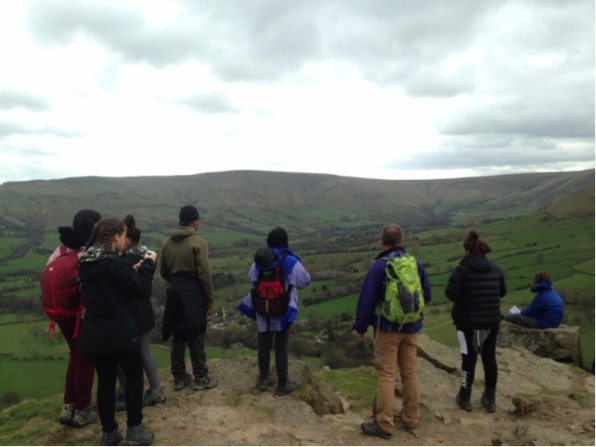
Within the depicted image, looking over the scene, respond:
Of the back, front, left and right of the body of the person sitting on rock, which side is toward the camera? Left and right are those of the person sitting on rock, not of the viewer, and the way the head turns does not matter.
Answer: left

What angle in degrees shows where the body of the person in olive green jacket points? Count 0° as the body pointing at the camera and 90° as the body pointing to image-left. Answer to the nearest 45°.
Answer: approximately 225°

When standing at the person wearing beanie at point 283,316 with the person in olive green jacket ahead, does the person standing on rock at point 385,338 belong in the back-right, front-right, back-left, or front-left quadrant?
back-left

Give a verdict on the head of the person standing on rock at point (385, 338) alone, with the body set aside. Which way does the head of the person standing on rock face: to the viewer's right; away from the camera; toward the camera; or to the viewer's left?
away from the camera

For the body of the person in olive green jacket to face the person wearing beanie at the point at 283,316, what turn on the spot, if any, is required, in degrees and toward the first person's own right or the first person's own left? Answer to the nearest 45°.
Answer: approximately 45° to the first person's own right

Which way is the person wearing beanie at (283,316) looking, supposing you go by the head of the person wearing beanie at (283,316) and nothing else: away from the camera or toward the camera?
away from the camera

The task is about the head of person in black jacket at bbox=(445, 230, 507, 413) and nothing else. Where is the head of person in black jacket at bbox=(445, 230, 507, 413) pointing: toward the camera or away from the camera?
away from the camera

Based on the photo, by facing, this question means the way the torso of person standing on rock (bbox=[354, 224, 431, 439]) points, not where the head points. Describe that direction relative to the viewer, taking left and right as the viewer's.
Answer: facing away from the viewer and to the left of the viewer

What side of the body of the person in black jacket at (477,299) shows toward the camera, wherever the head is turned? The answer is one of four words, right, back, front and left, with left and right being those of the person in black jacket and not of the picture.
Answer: back

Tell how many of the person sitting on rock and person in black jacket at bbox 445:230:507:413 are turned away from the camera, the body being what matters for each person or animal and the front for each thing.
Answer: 1

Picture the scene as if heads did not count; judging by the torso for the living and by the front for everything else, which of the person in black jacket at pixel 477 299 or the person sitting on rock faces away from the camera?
the person in black jacket

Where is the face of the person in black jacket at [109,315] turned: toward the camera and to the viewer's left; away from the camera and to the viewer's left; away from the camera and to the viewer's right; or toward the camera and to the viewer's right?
away from the camera and to the viewer's right
